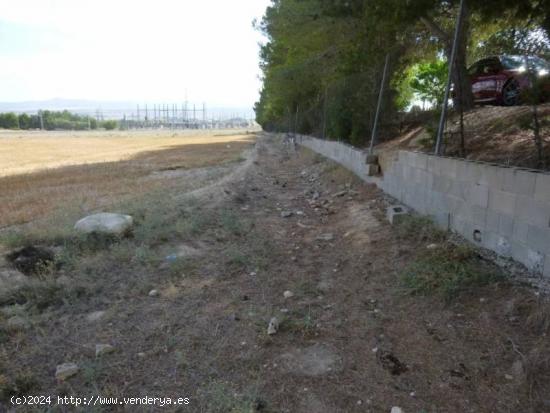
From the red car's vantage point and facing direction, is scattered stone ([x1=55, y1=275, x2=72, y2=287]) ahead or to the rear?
to the rear

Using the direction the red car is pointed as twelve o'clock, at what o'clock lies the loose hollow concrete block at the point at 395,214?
The loose hollow concrete block is roughly at 5 o'clock from the red car.

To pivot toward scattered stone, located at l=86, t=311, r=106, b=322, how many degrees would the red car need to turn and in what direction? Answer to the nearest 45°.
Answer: approximately 135° to its right

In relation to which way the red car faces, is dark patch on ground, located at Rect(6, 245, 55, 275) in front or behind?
behind

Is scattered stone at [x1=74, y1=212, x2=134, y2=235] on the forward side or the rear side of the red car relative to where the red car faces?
on the rear side
